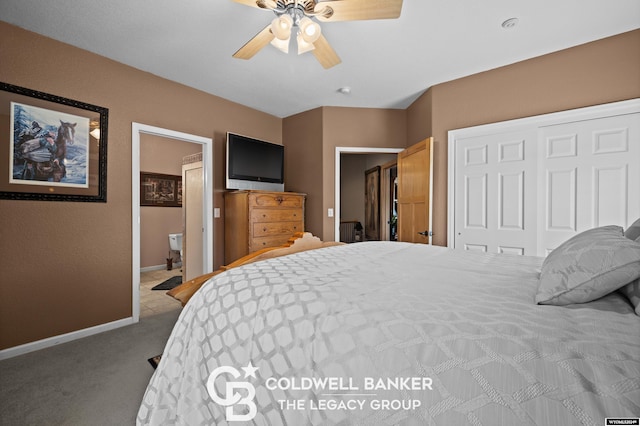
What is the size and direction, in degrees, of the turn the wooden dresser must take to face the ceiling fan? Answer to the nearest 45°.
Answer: approximately 45° to its right

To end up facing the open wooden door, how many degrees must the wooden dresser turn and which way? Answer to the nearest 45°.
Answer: approximately 45° to its left

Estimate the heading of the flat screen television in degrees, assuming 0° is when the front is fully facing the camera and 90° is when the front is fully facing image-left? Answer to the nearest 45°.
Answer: approximately 315°

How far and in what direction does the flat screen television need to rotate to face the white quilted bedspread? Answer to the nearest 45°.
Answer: approximately 45° to its right

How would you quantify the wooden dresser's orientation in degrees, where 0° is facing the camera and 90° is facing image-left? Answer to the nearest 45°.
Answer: approximately 315°

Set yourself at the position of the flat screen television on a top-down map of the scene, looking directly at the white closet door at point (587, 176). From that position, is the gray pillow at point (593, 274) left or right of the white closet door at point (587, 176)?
right

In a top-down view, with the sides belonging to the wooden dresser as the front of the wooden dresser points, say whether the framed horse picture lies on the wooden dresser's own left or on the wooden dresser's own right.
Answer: on the wooden dresser's own right
